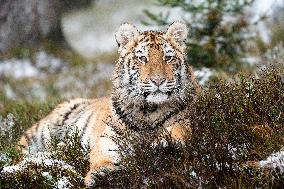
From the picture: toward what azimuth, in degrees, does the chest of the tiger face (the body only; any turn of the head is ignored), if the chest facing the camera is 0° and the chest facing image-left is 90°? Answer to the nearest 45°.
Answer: approximately 315°

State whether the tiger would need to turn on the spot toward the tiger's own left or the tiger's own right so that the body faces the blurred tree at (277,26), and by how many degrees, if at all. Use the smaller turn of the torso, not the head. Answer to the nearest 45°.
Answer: approximately 90° to the tiger's own left

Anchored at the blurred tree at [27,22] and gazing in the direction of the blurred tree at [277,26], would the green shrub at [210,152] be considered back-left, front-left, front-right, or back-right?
front-right

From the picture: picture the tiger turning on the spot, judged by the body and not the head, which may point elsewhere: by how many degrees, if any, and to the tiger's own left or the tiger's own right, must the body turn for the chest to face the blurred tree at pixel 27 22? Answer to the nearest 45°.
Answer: approximately 135° to the tiger's own left

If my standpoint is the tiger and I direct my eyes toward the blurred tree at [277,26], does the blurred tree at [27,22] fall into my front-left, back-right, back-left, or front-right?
front-left
